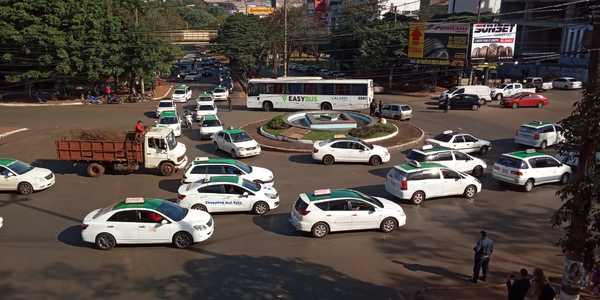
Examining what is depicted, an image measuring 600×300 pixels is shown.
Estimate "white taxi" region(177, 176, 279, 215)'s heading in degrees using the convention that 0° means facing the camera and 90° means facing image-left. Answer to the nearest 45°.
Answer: approximately 270°

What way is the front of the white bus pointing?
to the viewer's left

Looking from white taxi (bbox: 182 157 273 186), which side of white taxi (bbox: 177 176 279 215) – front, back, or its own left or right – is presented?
left

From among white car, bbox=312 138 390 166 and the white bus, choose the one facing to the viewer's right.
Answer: the white car

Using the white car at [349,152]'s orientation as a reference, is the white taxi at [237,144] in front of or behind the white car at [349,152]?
behind

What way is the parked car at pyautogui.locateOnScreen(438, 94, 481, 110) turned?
to the viewer's left

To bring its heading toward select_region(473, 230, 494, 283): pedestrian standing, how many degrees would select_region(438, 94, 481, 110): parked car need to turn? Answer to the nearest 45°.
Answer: approximately 90° to its left

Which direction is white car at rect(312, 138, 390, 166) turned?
to the viewer's right
